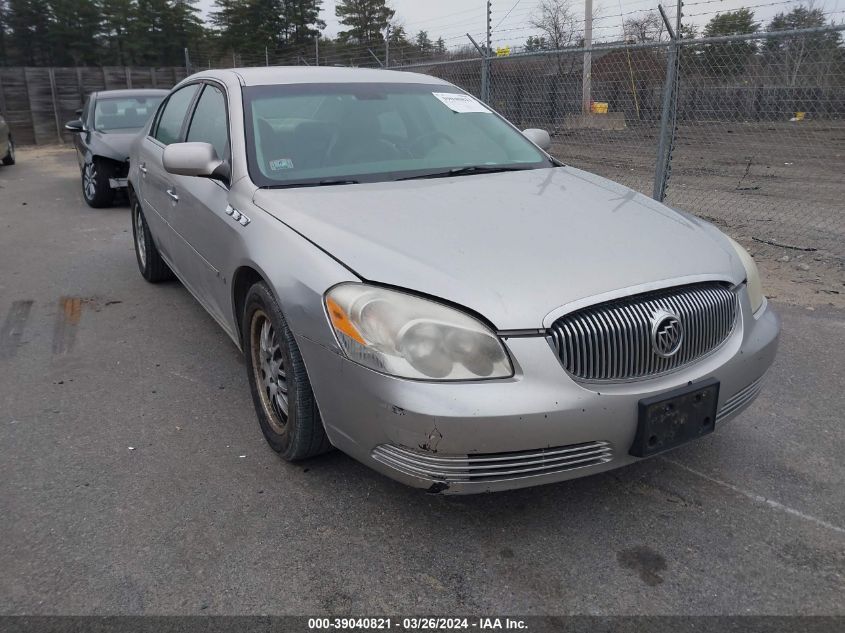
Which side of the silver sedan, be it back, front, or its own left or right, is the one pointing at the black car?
back

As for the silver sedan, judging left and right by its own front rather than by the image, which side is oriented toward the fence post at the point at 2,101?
back

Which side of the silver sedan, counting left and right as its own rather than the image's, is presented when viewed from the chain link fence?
left

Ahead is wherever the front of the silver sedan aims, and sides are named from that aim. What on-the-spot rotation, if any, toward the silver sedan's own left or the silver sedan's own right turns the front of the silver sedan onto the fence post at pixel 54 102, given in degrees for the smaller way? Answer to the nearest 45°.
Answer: approximately 180°

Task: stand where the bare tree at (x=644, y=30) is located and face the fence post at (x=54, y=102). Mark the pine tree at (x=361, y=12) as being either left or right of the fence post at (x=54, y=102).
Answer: right

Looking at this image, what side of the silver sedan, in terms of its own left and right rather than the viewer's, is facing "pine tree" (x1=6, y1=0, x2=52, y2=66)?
back

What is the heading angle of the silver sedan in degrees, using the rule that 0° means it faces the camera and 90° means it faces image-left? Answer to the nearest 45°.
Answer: approximately 315°

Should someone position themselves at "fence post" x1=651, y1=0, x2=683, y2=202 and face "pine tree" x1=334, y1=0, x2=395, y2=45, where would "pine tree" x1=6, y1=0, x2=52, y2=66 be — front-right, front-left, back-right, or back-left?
front-left

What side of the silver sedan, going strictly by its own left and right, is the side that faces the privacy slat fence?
back

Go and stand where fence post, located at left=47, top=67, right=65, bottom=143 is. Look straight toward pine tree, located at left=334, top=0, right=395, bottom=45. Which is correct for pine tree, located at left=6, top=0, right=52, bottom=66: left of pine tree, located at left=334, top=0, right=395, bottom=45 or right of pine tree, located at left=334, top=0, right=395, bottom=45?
left

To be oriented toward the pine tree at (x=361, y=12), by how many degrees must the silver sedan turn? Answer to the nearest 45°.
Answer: approximately 135° to its left
